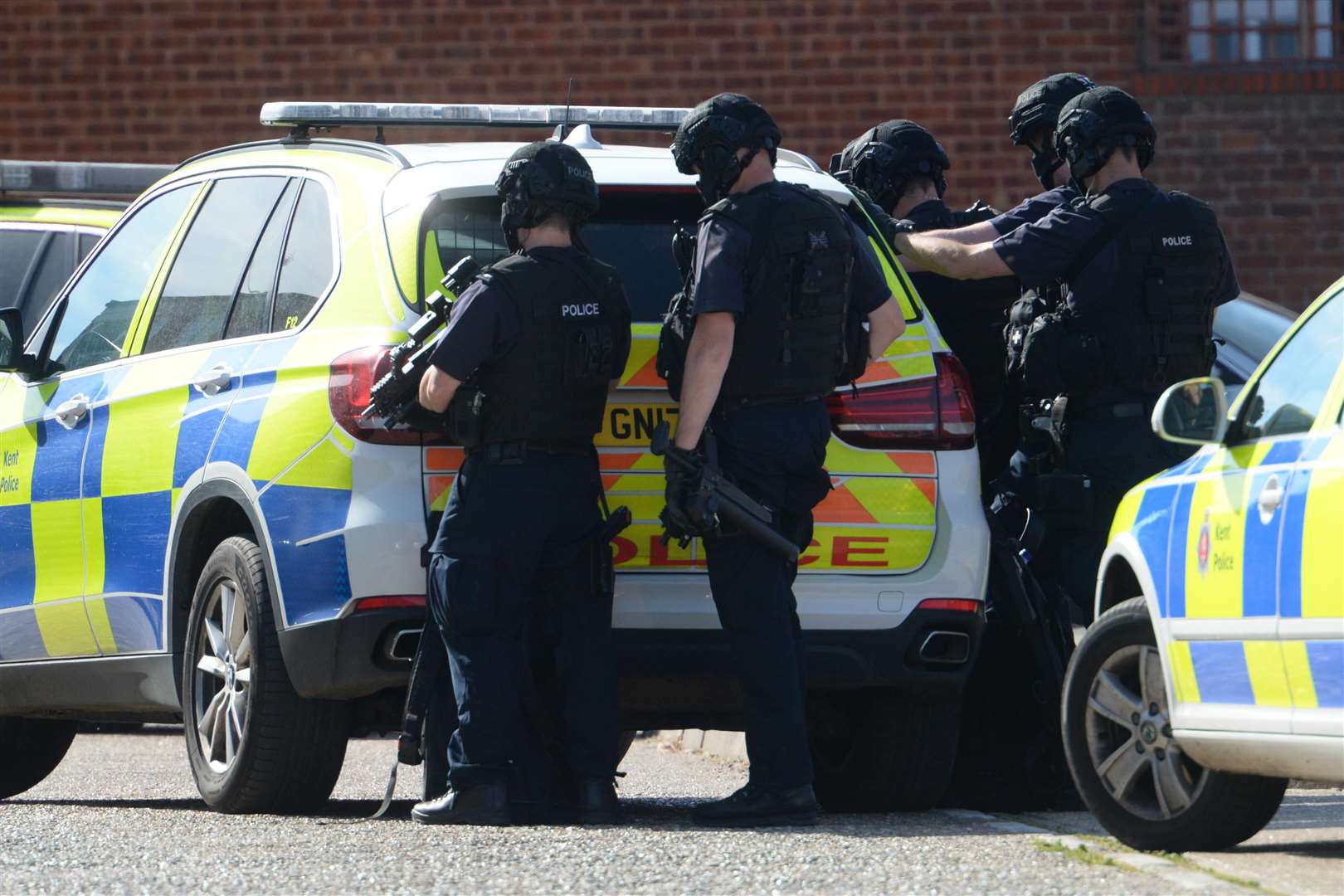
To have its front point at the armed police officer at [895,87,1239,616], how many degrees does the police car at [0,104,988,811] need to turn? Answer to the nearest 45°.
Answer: approximately 135° to its right

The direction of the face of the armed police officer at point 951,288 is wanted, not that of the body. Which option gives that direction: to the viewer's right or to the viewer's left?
to the viewer's left

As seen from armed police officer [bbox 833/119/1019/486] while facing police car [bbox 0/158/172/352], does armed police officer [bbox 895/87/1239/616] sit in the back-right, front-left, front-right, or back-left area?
back-left

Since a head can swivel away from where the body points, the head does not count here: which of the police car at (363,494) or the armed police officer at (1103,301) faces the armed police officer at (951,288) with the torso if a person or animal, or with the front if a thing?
the armed police officer at (1103,301)

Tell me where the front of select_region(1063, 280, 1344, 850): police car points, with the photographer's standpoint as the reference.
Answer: facing away from the viewer and to the left of the viewer

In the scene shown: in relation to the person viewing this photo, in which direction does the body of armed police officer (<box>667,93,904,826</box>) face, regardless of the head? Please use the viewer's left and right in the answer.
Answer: facing away from the viewer and to the left of the viewer

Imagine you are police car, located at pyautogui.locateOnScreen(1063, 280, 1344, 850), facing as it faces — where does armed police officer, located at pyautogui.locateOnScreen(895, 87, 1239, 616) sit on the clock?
The armed police officer is roughly at 1 o'clock from the police car.

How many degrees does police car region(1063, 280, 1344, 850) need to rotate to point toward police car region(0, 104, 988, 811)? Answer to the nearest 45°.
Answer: approximately 45° to its left

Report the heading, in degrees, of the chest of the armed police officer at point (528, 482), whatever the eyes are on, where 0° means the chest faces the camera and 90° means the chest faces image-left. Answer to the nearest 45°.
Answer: approximately 135°

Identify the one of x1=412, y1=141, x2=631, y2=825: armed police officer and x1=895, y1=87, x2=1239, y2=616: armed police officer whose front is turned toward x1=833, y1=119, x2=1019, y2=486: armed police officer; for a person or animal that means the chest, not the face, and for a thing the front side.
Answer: x1=895, y1=87, x2=1239, y2=616: armed police officer

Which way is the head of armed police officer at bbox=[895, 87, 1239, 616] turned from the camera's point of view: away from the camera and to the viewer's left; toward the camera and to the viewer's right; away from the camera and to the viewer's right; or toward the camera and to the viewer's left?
away from the camera and to the viewer's left
